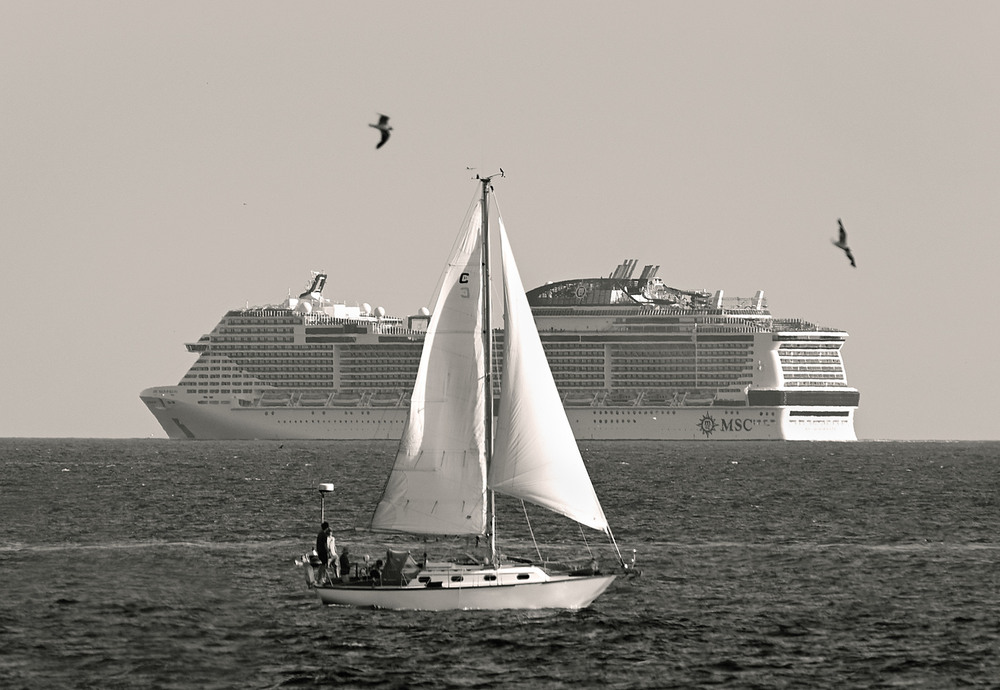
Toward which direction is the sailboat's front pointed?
to the viewer's right
